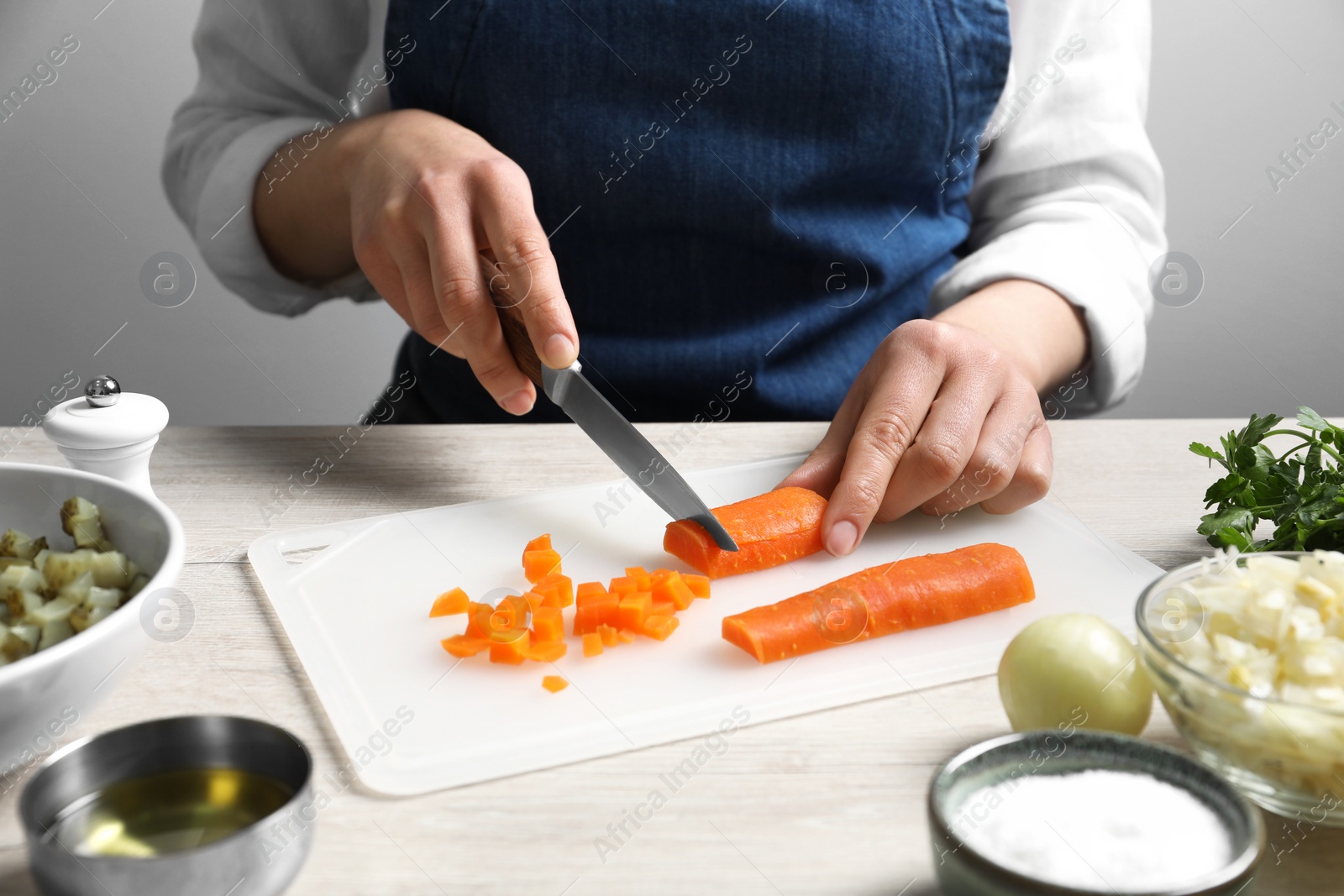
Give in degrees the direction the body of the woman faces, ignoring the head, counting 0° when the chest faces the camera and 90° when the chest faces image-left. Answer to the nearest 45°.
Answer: approximately 0°

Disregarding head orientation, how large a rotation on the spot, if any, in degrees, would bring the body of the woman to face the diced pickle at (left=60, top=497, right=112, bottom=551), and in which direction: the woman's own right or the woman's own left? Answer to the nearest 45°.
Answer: approximately 45° to the woman's own right

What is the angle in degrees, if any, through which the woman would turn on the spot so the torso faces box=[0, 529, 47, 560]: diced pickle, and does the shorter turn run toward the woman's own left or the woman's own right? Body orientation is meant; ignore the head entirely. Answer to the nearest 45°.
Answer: approximately 45° to the woman's own right
